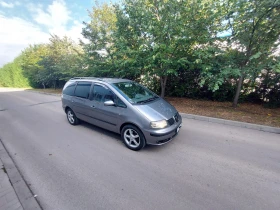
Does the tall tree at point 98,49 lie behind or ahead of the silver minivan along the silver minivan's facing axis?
behind

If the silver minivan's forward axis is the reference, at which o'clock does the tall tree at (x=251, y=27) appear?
The tall tree is roughly at 10 o'clock from the silver minivan.

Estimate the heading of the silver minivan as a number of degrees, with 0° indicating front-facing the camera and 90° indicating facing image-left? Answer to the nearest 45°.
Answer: approximately 315°
